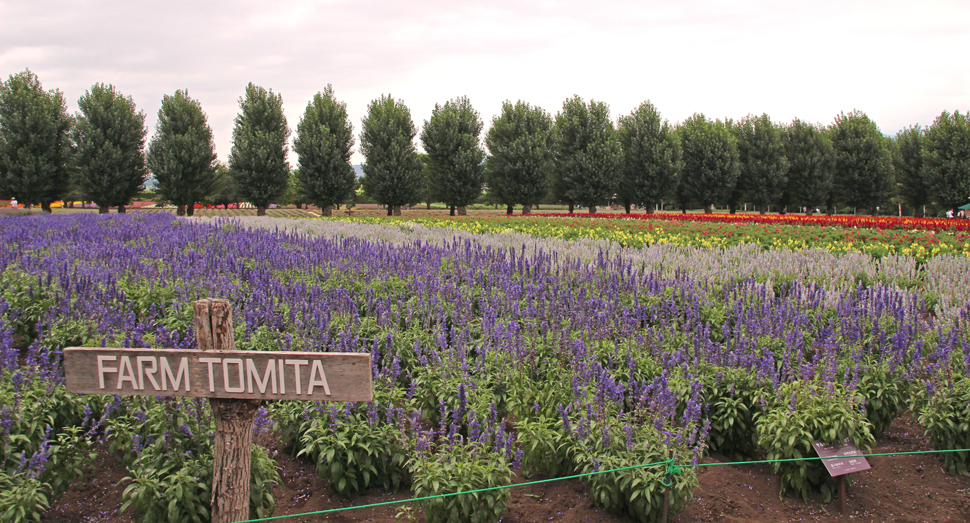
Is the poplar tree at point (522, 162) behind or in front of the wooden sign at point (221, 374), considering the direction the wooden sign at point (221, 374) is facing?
behind

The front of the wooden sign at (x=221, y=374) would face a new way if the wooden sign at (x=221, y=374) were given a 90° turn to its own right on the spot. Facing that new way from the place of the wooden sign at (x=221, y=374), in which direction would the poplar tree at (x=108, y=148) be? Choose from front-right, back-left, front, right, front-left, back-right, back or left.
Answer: right

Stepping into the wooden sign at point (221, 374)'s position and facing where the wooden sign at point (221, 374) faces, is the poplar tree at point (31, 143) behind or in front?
behind

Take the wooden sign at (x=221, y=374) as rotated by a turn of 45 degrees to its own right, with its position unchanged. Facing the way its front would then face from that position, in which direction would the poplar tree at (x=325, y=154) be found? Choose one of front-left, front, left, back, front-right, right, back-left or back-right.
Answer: back-right

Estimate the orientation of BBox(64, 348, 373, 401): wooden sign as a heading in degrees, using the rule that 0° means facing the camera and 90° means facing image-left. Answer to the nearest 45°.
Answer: approximately 0°

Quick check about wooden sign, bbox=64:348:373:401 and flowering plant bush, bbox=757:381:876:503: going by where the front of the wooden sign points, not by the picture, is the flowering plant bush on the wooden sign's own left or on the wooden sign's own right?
on the wooden sign's own left

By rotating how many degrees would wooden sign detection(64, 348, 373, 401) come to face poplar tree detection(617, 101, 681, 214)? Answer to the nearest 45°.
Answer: approximately 135° to its left

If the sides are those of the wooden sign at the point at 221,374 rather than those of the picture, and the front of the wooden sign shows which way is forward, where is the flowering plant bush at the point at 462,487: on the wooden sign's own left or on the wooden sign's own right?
on the wooden sign's own left

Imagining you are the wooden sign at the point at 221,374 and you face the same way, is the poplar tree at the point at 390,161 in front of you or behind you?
behind

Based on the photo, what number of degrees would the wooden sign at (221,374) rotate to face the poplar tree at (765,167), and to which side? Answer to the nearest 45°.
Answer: approximately 135° to its left
